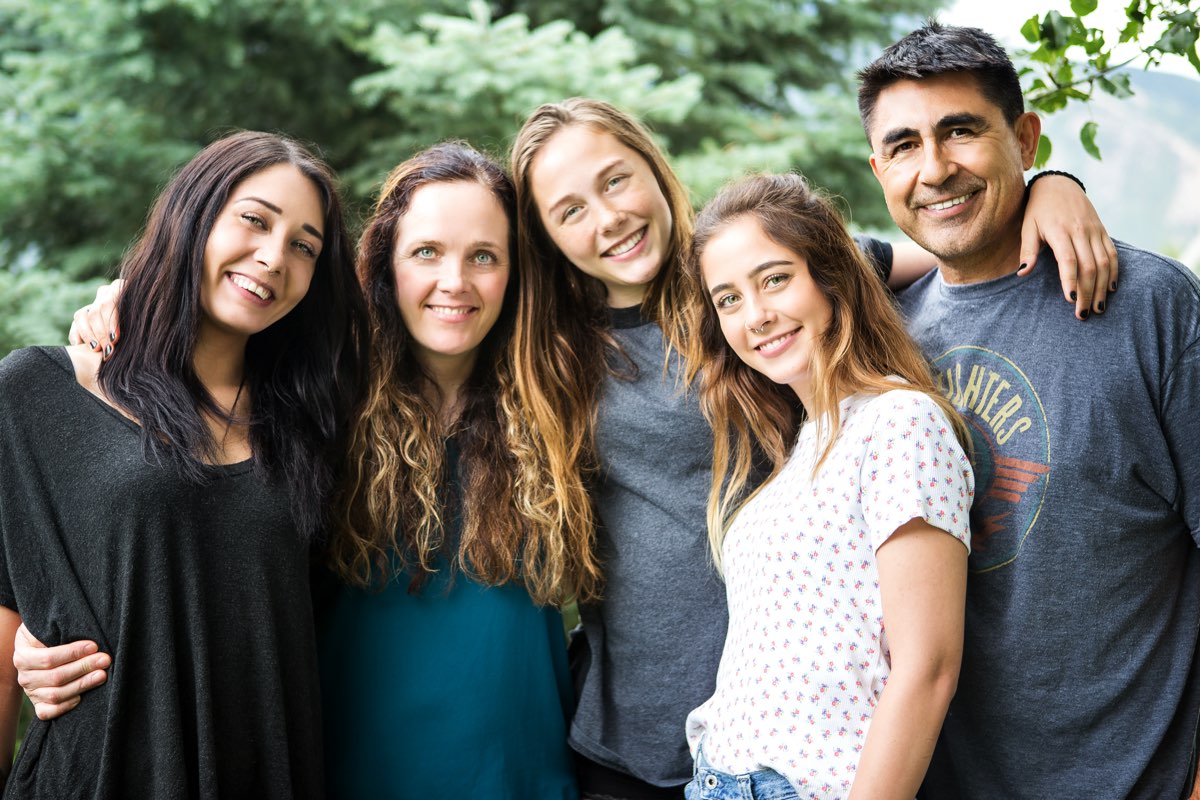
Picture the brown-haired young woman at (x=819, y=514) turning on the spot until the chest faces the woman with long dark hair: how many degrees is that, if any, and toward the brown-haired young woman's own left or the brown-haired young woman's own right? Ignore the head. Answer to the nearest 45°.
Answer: approximately 45° to the brown-haired young woman's own right

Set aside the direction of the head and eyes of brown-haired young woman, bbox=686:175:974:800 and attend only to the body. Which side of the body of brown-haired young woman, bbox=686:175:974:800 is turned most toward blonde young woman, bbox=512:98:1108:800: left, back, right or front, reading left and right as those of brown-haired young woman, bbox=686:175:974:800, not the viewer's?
right

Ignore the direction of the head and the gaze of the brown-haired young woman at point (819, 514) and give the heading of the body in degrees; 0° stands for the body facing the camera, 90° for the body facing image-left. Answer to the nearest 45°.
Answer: approximately 45°

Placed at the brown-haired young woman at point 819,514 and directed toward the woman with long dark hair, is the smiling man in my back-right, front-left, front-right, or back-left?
back-right

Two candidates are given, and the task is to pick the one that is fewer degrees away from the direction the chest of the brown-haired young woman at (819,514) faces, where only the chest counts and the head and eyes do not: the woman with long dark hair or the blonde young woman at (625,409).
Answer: the woman with long dark hair
